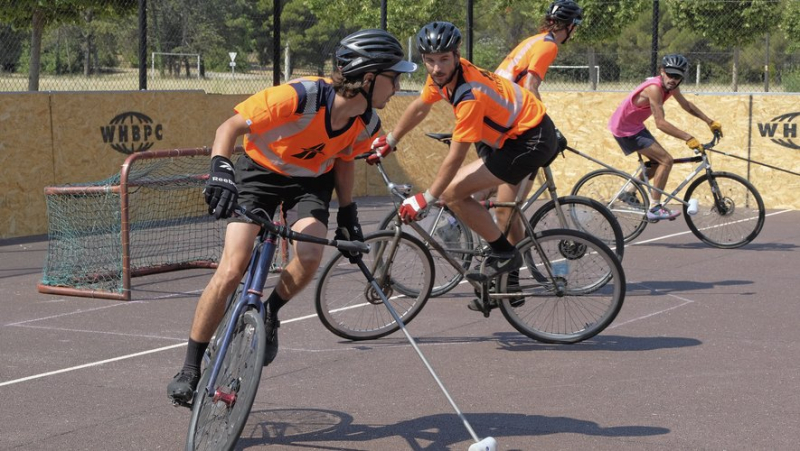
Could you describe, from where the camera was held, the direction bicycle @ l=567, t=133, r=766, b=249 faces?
facing to the right of the viewer

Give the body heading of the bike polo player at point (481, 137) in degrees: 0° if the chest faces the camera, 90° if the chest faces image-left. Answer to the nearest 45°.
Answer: approximately 45°

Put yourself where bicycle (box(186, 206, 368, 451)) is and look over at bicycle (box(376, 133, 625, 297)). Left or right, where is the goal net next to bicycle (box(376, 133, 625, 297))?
left

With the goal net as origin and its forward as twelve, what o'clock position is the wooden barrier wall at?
The wooden barrier wall is roughly at 8 o'clock from the goal net.

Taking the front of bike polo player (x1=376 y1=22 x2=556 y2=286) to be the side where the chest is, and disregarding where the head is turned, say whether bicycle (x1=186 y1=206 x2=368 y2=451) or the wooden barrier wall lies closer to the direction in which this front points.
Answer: the bicycle

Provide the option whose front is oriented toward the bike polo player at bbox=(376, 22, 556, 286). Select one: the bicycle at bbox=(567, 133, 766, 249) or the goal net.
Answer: the goal net

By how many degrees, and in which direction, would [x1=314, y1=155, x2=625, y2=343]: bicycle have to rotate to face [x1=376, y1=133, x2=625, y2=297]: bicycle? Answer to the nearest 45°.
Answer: approximately 90° to its right

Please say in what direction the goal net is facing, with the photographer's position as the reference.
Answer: facing the viewer and to the right of the viewer

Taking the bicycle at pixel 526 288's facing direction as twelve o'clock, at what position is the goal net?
The goal net is roughly at 1 o'clock from the bicycle.
